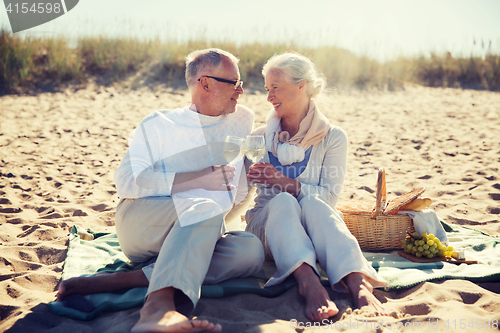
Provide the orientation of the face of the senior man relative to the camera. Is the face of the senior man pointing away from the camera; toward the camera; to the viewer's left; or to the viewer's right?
to the viewer's right

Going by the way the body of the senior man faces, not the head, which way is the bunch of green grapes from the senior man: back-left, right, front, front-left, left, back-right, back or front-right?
front-left

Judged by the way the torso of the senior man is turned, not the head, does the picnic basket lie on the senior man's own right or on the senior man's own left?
on the senior man's own left

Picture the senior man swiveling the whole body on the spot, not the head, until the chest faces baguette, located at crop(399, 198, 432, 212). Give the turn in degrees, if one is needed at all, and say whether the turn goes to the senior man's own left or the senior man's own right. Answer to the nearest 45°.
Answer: approximately 45° to the senior man's own left

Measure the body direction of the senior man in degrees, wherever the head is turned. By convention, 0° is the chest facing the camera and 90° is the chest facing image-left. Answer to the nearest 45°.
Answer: approximately 315°
